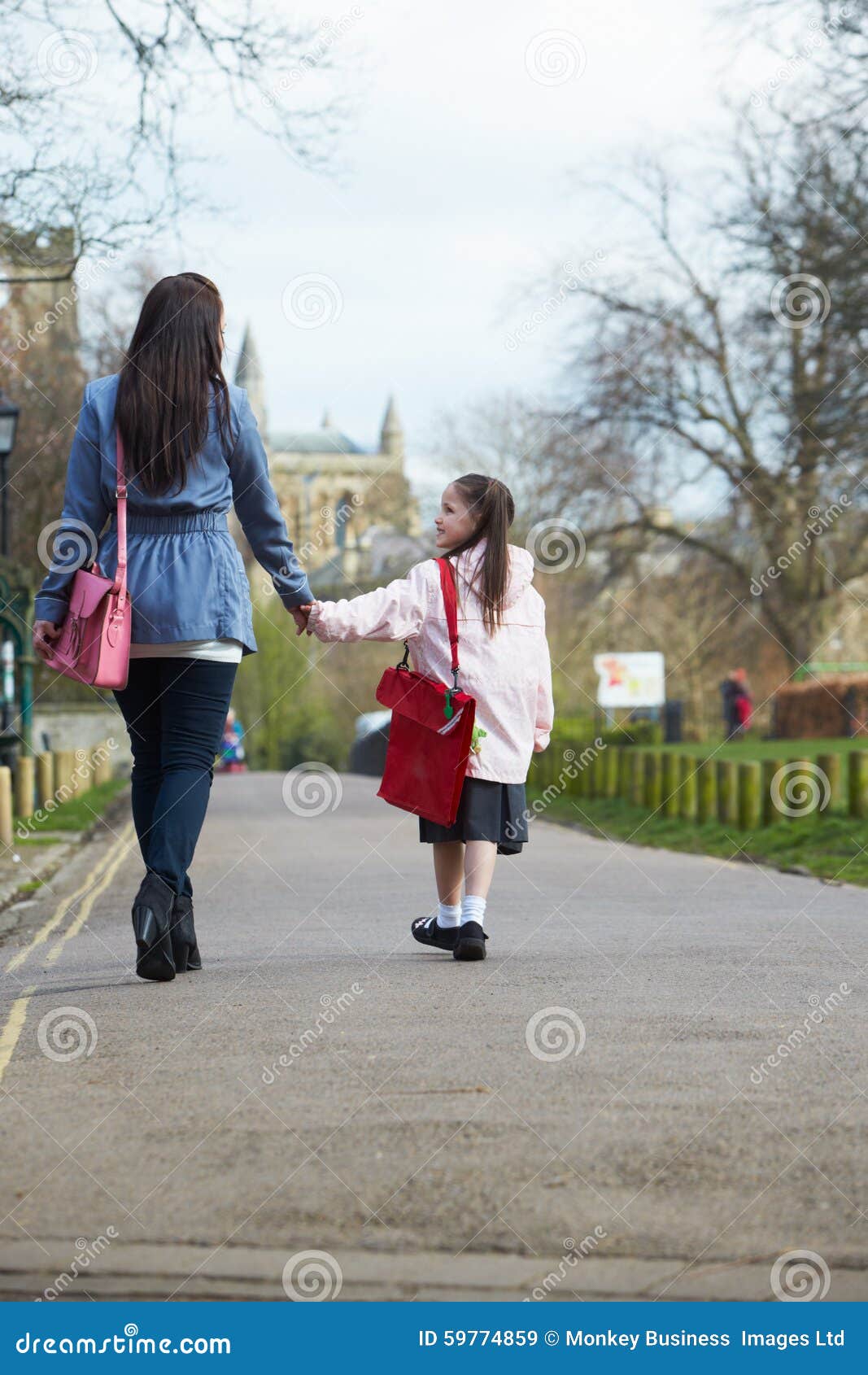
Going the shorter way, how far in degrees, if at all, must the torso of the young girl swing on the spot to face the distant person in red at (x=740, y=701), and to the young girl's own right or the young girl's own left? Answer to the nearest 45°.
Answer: approximately 45° to the young girl's own right

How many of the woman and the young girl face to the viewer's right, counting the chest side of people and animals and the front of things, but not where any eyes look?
0

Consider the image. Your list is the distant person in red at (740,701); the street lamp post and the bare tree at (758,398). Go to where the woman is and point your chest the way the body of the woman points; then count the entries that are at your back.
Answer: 0

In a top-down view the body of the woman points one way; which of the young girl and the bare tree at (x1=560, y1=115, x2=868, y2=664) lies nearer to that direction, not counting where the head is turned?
the bare tree

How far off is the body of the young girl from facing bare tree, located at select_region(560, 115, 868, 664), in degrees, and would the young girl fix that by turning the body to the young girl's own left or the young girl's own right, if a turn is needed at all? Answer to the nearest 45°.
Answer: approximately 45° to the young girl's own right

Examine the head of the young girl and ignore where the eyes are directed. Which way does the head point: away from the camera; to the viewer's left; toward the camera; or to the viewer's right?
to the viewer's left

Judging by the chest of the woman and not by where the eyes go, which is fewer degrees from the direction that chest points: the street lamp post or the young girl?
the street lamp post

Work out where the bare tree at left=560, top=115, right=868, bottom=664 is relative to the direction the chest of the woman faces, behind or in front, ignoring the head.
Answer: in front

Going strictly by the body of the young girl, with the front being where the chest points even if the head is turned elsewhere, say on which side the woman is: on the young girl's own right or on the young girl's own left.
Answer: on the young girl's own left

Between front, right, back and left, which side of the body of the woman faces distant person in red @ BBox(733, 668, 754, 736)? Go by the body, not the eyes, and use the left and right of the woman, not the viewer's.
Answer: front

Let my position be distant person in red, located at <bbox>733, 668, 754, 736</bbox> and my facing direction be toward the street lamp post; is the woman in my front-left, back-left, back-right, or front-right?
front-left

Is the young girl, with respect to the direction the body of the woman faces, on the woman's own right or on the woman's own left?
on the woman's own right

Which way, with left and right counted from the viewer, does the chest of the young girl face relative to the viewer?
facing away from the viewer and to the left of the viewer

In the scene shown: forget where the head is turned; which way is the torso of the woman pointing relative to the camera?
away from the camera

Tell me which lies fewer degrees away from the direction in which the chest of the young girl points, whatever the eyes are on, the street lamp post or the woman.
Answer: the street lamp post

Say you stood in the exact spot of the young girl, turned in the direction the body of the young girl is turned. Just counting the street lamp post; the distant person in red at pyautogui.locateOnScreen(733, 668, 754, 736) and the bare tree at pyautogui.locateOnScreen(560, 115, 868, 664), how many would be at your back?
0
